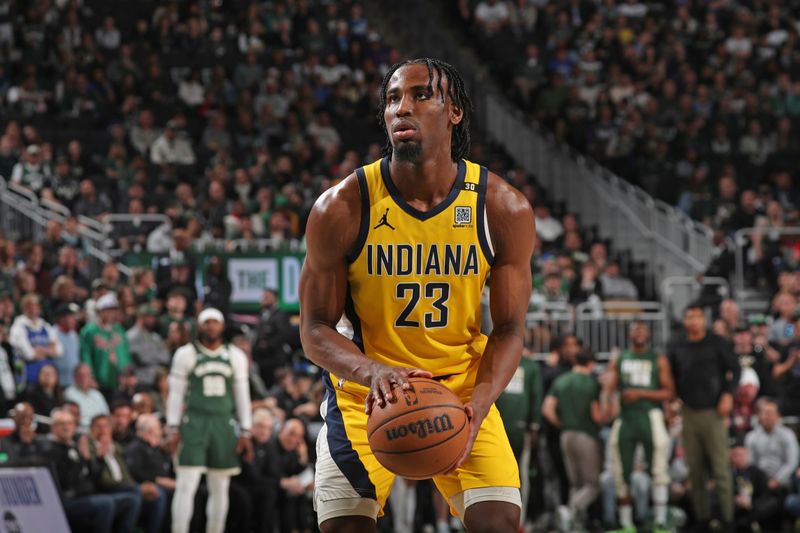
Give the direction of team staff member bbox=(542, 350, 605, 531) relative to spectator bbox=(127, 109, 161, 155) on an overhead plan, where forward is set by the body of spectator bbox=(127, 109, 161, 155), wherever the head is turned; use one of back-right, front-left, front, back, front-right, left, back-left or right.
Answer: front-left

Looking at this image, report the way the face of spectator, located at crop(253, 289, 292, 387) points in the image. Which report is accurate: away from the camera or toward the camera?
toward the camera

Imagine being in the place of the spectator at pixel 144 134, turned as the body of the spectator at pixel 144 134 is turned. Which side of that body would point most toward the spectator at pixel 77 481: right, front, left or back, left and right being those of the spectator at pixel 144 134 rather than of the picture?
front

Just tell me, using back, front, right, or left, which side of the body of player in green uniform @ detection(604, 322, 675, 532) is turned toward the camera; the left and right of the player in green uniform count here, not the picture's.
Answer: front

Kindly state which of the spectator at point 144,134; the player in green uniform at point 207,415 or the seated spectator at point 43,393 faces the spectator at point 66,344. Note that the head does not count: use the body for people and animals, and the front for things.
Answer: the spectator at point 144,134

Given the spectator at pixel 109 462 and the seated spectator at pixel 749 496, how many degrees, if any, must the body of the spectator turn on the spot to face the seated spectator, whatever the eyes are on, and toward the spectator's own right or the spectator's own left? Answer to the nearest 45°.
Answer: approximately 45° to the spectator's own left

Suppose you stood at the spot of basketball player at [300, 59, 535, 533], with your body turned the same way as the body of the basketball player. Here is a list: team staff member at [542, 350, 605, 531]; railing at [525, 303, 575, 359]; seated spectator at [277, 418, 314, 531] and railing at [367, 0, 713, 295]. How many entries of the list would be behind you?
4

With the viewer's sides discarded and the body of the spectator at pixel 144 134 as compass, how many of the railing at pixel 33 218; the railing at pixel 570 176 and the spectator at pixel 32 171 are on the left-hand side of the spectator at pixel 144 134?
1

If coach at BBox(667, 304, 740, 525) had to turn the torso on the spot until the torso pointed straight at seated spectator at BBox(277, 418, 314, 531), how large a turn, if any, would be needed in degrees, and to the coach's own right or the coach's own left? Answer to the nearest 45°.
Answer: approximately 45° to the coach's own right

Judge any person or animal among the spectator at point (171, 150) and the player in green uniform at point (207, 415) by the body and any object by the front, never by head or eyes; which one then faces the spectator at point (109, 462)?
the spectator at point (171, 150)

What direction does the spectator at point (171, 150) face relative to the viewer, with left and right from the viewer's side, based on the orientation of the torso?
facing the viewer

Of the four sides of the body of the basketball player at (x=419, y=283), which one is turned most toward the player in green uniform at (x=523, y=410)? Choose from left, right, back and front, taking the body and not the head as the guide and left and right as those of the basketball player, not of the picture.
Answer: back
